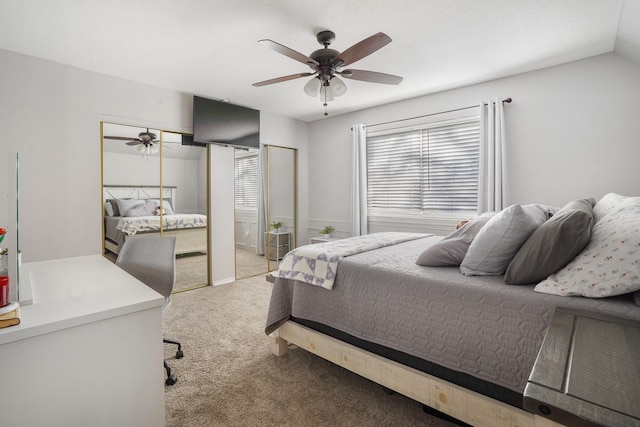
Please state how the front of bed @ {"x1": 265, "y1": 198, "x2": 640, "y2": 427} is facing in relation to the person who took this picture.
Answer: facing away from the viewer and to the left of the viewer

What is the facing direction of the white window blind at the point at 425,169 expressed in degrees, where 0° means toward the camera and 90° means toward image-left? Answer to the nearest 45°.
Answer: approximately 45°

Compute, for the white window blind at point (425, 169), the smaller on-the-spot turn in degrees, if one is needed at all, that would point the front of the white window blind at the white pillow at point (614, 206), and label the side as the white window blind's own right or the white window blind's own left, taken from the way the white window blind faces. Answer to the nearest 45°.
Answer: approximately 45° to the white window blind's own left

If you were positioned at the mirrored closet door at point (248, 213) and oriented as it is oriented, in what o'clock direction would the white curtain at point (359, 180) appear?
The white curtain is roughly at 11 o'clock from the mirrored closet door.

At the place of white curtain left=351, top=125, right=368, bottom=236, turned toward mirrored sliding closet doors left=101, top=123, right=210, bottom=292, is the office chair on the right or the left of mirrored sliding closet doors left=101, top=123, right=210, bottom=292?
left

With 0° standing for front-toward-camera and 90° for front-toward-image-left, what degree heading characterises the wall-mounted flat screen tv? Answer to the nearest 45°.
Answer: approximately 315°

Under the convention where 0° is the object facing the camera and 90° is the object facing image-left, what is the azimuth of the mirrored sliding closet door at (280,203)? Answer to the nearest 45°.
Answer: approximately 315°

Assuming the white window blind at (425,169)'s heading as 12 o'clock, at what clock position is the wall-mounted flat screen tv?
The wall-mounted flat screen tv is roughly at 1 o'clock from the white window blind.

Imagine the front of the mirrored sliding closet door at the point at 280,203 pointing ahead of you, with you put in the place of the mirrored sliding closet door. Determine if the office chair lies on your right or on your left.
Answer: on your right

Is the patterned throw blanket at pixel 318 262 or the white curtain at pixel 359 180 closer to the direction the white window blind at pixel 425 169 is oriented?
the patterned throw blanket
